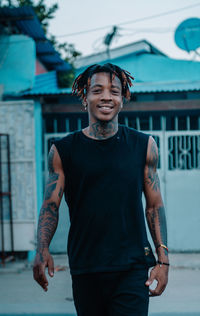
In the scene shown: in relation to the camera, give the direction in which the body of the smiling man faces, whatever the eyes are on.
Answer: toward the camera

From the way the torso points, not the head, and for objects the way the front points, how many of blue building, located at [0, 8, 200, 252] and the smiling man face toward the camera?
2

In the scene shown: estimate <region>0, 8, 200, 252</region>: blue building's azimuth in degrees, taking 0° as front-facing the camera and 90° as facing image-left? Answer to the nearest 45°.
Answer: approximately 0°

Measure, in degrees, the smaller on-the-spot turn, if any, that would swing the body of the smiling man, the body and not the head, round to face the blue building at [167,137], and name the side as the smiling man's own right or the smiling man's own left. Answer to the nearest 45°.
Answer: approximately 180°

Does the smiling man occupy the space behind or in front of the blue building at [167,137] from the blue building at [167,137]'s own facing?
in front

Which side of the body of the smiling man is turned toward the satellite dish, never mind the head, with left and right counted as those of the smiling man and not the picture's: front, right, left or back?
back
